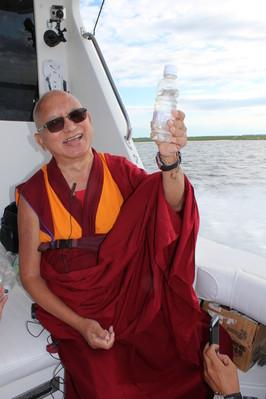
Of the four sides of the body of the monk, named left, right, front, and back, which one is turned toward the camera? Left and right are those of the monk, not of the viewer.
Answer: front

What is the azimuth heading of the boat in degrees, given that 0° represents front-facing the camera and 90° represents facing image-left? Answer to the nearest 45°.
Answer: approximately 135°
